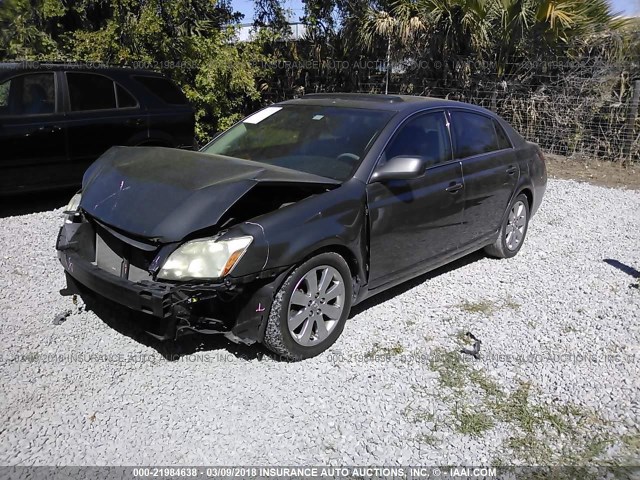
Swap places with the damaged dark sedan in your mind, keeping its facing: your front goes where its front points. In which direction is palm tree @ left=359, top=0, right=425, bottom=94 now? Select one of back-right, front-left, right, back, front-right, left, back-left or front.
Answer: back-right

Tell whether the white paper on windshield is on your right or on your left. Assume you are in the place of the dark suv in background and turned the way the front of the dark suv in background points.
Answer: on your left

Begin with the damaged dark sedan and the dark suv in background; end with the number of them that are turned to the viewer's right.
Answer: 0

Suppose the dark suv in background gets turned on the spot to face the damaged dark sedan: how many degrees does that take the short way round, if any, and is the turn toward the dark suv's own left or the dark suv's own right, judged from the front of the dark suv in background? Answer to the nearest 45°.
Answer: approximately 90° to the dark suv's own left

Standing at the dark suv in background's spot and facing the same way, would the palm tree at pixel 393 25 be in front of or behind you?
behind

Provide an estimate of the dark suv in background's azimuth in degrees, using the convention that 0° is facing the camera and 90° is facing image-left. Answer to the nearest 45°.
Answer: approximately 90°
